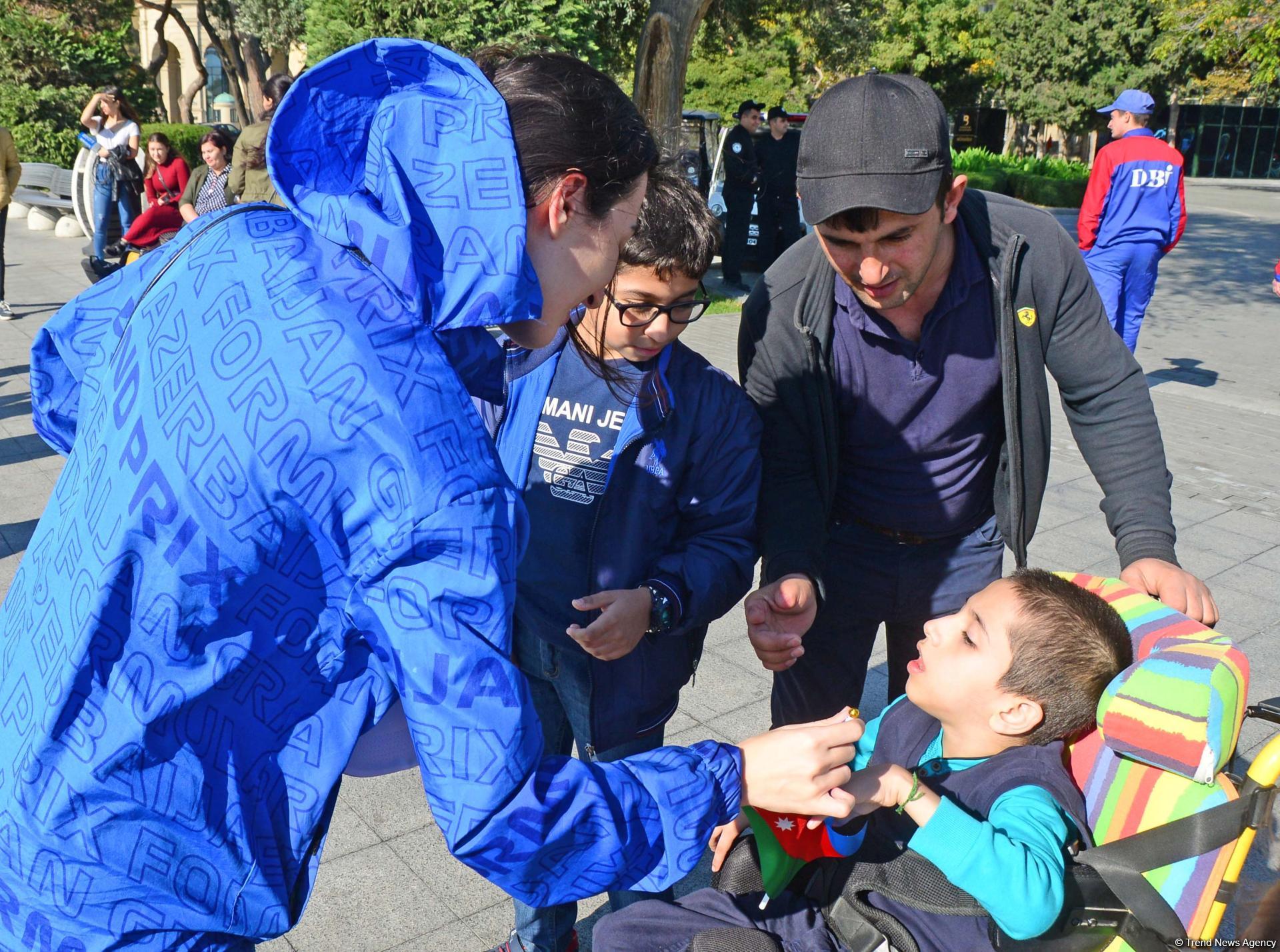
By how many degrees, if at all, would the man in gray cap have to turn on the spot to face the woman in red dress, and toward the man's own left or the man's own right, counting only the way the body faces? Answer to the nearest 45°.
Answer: approximately 135° to the man's own right

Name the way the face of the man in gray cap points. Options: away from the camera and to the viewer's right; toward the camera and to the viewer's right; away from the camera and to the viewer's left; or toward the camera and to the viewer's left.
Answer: toward the camera and to the viewer's left

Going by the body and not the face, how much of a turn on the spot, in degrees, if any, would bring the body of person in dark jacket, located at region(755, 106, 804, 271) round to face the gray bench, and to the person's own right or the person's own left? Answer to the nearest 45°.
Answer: approximately 90° to the person's own right

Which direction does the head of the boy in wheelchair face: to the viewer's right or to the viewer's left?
to the viewer's left

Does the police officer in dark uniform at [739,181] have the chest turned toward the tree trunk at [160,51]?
no

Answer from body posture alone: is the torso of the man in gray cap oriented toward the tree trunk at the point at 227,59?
no

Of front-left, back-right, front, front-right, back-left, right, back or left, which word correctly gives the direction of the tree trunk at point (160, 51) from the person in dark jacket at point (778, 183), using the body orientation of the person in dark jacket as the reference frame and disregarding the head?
back-right

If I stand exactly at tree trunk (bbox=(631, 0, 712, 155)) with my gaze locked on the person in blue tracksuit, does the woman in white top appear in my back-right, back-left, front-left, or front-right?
back-right

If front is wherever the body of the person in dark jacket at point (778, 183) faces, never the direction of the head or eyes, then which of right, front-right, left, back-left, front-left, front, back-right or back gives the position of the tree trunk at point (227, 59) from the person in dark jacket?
back-right

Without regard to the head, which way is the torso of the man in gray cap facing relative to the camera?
toward the camera

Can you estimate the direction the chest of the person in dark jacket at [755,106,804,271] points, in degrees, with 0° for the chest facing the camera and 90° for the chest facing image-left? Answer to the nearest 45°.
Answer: approximately 0°

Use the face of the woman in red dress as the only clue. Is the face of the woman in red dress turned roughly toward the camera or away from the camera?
toward the camera
